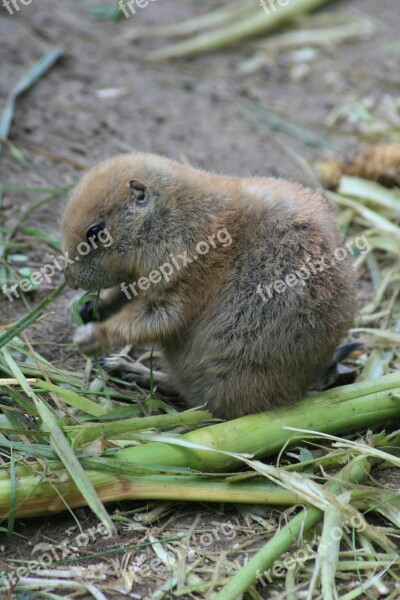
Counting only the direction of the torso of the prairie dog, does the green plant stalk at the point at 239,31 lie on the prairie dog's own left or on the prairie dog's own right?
on the prairie dog's own right

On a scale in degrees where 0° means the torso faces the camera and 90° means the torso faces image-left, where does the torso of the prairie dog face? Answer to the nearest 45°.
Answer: approximately 90°

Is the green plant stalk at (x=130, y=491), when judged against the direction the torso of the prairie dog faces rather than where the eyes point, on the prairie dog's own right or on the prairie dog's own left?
on the prairie dog's own left
